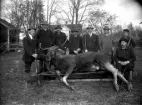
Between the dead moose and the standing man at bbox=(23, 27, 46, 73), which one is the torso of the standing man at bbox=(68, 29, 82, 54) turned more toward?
the dead moose

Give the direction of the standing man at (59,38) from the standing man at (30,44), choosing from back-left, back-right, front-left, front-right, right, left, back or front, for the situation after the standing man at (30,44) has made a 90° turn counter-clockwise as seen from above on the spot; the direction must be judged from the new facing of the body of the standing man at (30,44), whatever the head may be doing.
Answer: front

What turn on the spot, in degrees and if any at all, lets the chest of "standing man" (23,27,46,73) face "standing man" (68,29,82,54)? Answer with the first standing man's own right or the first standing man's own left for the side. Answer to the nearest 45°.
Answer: approximately 90° to the first standing man's own left

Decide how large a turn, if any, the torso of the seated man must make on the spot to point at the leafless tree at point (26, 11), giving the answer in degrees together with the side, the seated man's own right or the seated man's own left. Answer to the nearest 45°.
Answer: approximately 135° to the seated man's own right

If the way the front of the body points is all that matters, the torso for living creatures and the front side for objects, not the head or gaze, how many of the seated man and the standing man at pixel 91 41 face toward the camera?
2

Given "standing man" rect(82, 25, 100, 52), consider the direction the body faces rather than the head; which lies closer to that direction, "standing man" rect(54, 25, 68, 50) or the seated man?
the seated man

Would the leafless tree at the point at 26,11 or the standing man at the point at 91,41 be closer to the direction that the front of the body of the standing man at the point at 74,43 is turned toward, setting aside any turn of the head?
the standing man

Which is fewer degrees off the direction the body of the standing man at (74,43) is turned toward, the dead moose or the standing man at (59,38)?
the dead moose

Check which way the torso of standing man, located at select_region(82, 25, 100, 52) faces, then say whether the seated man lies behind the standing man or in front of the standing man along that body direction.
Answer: in front

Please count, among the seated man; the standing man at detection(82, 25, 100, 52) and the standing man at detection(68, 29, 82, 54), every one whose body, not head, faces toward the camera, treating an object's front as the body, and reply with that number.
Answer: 3

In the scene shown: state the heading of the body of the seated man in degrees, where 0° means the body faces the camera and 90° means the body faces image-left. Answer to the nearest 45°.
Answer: approximately 0°

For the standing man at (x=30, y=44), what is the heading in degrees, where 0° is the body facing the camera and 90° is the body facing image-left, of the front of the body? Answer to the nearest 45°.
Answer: approximately 315°
